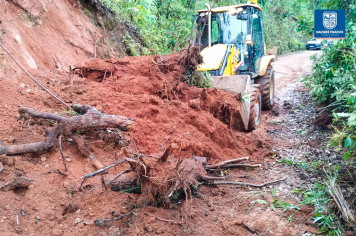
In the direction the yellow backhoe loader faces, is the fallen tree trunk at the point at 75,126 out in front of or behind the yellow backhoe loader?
in front

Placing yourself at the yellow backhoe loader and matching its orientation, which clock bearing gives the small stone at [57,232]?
The small stone is roughly at 11 o'clock from the yellow backhoe loader.

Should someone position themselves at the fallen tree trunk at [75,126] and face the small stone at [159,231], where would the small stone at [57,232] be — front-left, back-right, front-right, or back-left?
front-right

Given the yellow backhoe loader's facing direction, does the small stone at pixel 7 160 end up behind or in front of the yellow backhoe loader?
in front

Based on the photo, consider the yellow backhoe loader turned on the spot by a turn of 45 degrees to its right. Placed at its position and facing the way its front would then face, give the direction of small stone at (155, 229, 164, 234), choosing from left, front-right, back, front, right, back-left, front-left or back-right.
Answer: left

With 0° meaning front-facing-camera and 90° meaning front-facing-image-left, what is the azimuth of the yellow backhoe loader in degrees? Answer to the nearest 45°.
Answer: approximately 45°
